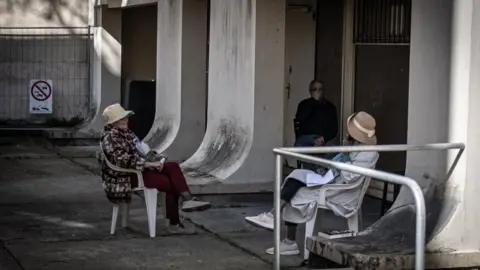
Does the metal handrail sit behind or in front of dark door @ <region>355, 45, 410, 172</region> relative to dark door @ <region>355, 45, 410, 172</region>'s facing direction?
in front

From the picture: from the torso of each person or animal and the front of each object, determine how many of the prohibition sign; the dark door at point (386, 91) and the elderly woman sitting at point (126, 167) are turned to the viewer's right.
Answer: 1

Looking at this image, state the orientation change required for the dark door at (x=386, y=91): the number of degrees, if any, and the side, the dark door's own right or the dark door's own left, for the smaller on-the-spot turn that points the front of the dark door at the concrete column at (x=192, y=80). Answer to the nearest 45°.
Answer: approximately 135° to the dark door's own right

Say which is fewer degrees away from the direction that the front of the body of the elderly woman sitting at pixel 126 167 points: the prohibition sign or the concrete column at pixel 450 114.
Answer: the concrete column

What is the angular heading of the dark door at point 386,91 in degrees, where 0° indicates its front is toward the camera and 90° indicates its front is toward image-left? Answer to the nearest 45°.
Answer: approximately 0°

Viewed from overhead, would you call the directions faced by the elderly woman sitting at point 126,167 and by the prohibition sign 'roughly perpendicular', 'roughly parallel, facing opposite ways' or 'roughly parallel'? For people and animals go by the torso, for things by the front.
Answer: roughly perpendicular

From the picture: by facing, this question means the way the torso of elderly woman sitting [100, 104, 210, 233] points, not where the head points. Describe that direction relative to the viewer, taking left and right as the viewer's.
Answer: facing to the right of the viewer

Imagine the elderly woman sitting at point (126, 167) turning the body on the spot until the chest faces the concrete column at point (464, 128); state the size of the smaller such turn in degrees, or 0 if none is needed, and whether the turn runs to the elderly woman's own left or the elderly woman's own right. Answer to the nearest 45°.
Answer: approximately 45° to the elderly woman's own right

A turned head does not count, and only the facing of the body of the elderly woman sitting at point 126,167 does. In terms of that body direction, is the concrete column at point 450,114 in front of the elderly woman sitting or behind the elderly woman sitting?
in front

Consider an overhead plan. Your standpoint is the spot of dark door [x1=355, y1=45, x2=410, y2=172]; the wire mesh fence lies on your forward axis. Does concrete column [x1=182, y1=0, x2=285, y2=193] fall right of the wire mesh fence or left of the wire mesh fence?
left

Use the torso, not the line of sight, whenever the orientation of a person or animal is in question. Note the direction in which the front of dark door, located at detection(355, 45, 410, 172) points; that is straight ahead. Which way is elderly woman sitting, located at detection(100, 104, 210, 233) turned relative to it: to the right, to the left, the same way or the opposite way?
to the left

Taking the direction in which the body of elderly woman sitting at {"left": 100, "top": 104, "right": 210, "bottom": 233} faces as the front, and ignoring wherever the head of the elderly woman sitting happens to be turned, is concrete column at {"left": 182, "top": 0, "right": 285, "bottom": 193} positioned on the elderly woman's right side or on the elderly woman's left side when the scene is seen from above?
on the elderly woman's left side

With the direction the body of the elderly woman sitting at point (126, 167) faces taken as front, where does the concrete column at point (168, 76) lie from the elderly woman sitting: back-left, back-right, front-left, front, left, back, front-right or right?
left
